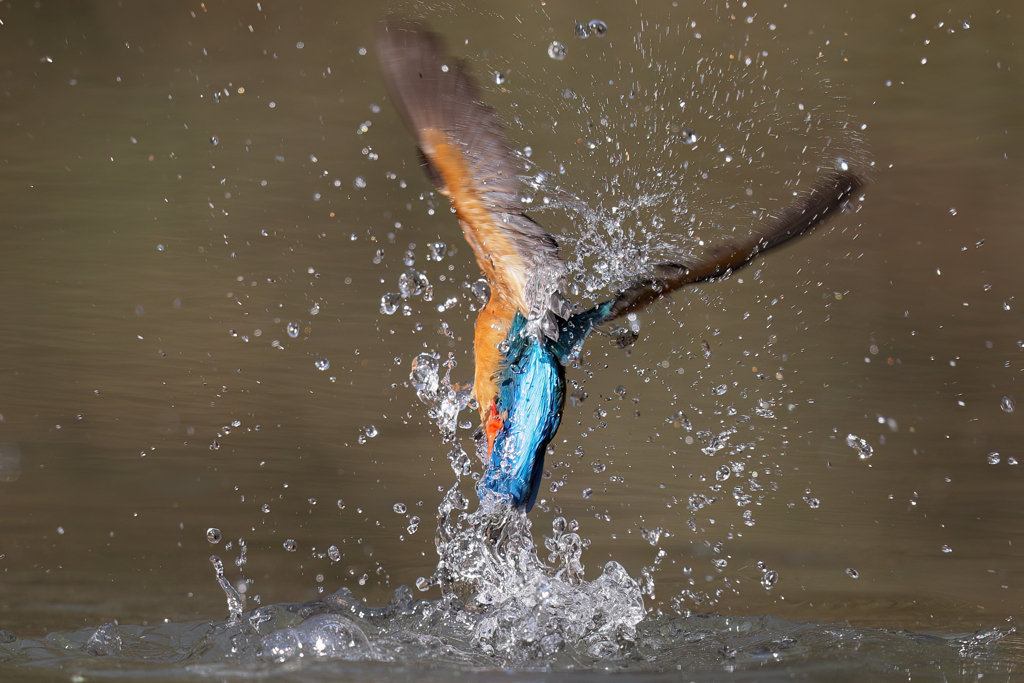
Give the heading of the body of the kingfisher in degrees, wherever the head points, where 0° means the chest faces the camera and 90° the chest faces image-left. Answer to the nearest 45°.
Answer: approximately 135°

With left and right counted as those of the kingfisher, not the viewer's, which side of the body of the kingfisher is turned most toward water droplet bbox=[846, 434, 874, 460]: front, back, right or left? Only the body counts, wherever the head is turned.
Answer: right
